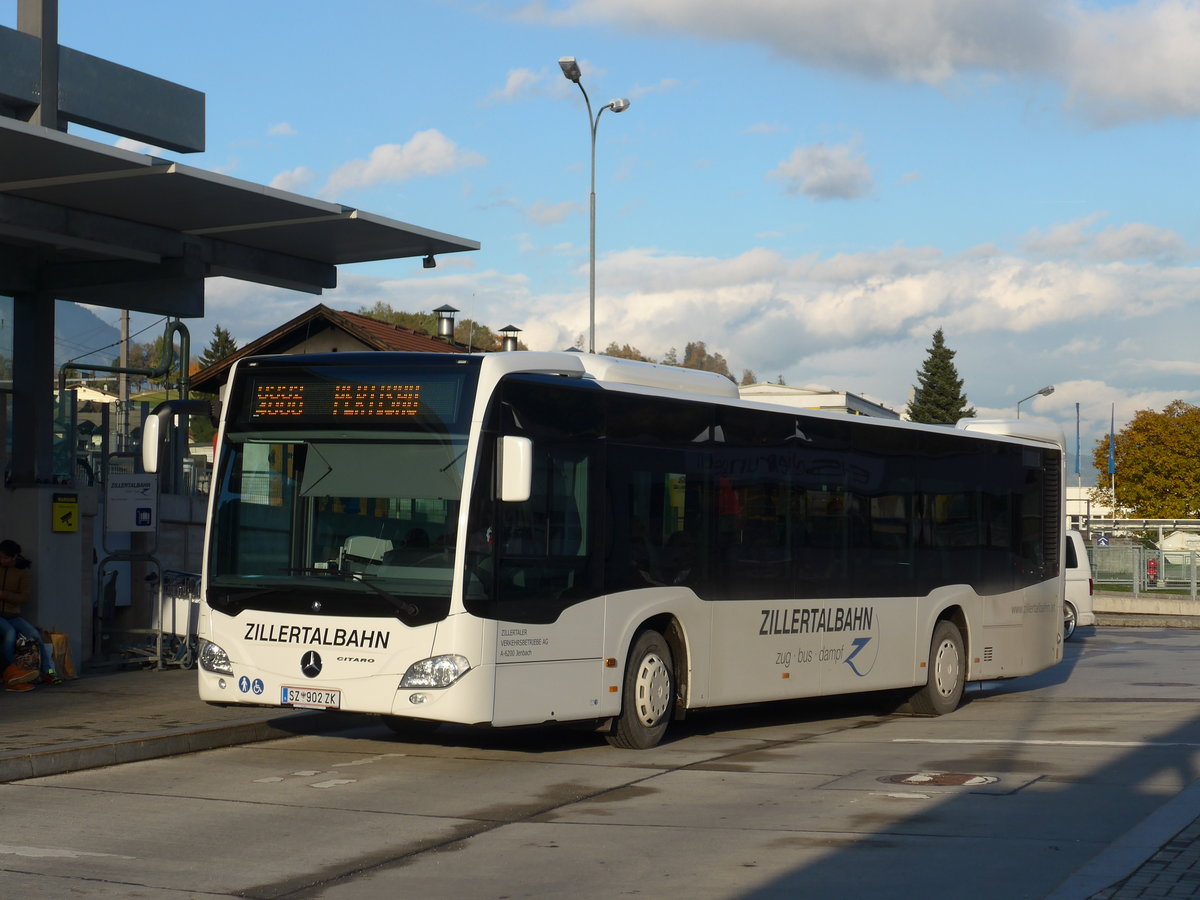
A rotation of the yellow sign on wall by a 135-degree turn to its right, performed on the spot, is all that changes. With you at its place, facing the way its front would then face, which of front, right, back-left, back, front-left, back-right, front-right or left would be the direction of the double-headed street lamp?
right

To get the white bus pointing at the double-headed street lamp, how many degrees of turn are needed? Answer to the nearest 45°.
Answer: approximately 135° to its right

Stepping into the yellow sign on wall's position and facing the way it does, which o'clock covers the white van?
The white van is roughly at 8 o'clock from the yellow sign on wall.

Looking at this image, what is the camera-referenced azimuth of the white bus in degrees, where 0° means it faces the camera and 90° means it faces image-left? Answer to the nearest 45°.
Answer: approximately 45°

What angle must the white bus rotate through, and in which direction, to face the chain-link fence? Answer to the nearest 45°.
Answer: approximately 180°

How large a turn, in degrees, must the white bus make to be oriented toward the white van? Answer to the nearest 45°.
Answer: approximately 180°

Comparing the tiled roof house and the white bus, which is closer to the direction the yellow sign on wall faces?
the white bus

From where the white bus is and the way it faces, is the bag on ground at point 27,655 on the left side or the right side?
on its right

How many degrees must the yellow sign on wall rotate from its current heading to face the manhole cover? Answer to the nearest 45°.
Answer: approximately 45° to its left

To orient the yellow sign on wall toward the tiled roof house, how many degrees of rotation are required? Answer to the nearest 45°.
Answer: approximately 180°
